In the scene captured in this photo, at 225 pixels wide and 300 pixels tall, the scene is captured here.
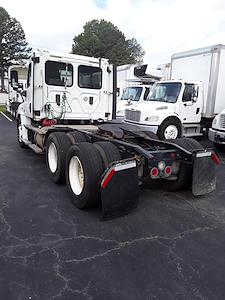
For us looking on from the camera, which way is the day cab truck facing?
facing away from the viewer and to the left of the viewer

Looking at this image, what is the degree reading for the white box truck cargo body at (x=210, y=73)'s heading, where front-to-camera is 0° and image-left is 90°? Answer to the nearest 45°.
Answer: approximately 45°

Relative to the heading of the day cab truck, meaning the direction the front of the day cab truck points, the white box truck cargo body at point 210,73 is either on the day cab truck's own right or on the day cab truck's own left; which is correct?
on the day cab truck's own right

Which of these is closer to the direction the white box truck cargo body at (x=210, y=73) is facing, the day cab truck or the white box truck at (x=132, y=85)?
the day cab truck

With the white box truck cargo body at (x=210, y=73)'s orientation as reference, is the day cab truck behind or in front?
in front

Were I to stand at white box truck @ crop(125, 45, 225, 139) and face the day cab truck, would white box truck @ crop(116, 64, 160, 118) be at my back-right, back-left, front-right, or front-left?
back-right

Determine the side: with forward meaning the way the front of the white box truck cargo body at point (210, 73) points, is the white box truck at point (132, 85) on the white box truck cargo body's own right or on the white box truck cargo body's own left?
on the white box truck cargo body's own right

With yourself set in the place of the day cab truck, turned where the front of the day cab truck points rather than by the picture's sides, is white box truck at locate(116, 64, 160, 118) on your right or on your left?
on your right

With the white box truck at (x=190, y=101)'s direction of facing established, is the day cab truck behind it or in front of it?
in front

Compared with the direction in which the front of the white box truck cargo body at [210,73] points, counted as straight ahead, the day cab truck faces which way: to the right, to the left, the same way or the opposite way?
to the right

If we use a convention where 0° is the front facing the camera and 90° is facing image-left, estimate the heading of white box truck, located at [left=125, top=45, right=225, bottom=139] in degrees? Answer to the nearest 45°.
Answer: approximately 45°
